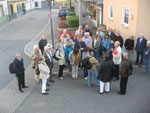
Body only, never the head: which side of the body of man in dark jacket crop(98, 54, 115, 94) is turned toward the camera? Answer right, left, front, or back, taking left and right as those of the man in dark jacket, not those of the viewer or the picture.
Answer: back

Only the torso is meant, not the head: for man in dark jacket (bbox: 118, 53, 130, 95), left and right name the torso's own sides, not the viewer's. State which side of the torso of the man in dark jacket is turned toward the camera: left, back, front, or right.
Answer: left

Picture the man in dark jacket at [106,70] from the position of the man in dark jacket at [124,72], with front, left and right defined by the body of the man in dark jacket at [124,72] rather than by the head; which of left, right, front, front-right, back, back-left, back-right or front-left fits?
front

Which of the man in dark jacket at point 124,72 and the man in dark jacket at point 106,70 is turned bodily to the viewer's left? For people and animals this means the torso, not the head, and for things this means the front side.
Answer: the man in dark jacket at point 124,72

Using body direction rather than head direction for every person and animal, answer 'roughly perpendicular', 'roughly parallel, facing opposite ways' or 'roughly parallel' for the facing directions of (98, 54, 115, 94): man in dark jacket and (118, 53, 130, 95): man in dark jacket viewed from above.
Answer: roughly perpendicular

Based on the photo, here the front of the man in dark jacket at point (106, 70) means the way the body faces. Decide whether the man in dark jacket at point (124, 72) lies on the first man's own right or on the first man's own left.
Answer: on the first man's own right
